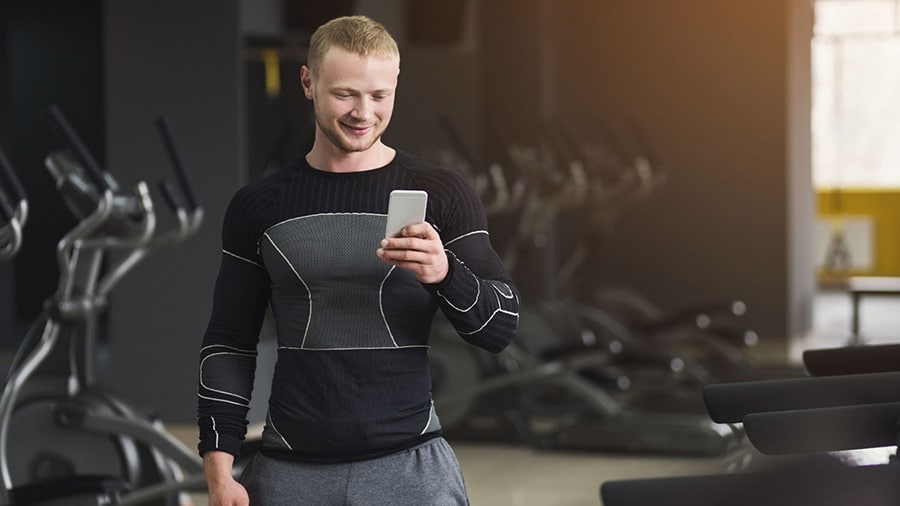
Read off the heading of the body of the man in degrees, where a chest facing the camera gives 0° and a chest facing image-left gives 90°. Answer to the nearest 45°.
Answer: approximately 0°

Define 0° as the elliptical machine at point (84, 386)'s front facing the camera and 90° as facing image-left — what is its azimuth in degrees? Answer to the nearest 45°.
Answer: approximately 45°

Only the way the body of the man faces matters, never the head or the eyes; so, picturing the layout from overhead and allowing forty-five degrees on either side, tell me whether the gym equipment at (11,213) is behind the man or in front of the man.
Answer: behind

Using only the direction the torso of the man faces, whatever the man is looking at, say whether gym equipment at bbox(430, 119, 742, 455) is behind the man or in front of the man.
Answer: behind
